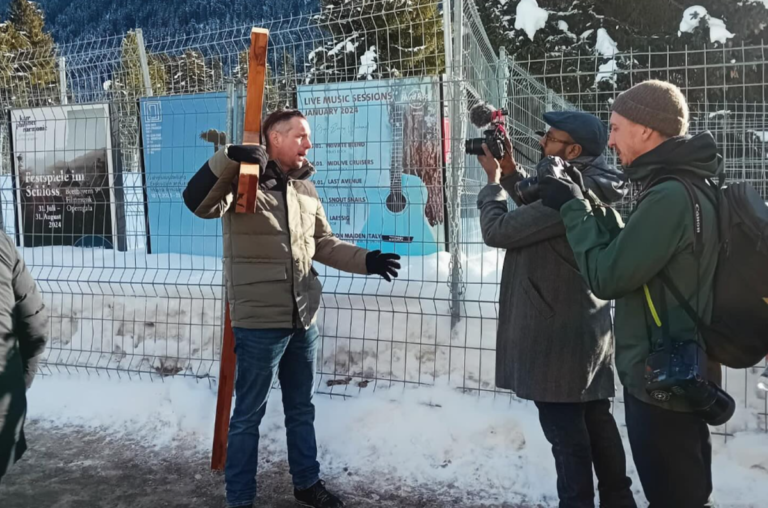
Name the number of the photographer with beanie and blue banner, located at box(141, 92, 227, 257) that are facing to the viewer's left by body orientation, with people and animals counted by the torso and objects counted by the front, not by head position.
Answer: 1

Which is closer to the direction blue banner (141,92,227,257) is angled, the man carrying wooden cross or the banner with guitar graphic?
the man carrying wooden cross

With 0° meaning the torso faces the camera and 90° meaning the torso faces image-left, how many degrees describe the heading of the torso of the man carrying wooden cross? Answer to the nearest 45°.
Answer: approximately 315°

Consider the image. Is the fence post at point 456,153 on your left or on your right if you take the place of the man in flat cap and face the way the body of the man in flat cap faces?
on your right

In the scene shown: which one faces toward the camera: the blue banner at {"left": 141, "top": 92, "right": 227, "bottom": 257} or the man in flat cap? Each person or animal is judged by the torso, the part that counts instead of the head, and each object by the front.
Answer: the blue banner

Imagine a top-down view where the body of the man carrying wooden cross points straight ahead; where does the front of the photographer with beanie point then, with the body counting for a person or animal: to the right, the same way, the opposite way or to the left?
the opposite way

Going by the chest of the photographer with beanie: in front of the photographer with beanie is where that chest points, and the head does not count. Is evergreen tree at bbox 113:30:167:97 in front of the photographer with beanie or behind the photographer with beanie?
in front

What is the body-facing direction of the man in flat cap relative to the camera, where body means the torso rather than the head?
to the viewer's left

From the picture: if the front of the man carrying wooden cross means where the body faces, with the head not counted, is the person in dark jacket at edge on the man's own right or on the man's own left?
on the man's own right

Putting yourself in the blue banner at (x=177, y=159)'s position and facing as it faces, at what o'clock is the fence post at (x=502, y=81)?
The fence post is roughly at 10 o'clock from the blue banner.

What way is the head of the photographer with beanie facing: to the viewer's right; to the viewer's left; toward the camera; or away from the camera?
to the viewer's left

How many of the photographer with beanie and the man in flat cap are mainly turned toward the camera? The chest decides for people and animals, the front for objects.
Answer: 0

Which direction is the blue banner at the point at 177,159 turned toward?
toward the camera

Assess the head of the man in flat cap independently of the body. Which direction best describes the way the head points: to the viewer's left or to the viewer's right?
to the viewer's left

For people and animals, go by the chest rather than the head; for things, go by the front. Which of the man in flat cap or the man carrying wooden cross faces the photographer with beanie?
the man carrying wooden cross

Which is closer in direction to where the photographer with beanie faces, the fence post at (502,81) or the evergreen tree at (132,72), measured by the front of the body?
the evergreen tree

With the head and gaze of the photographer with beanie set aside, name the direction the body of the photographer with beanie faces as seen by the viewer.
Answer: to the viewer's left
